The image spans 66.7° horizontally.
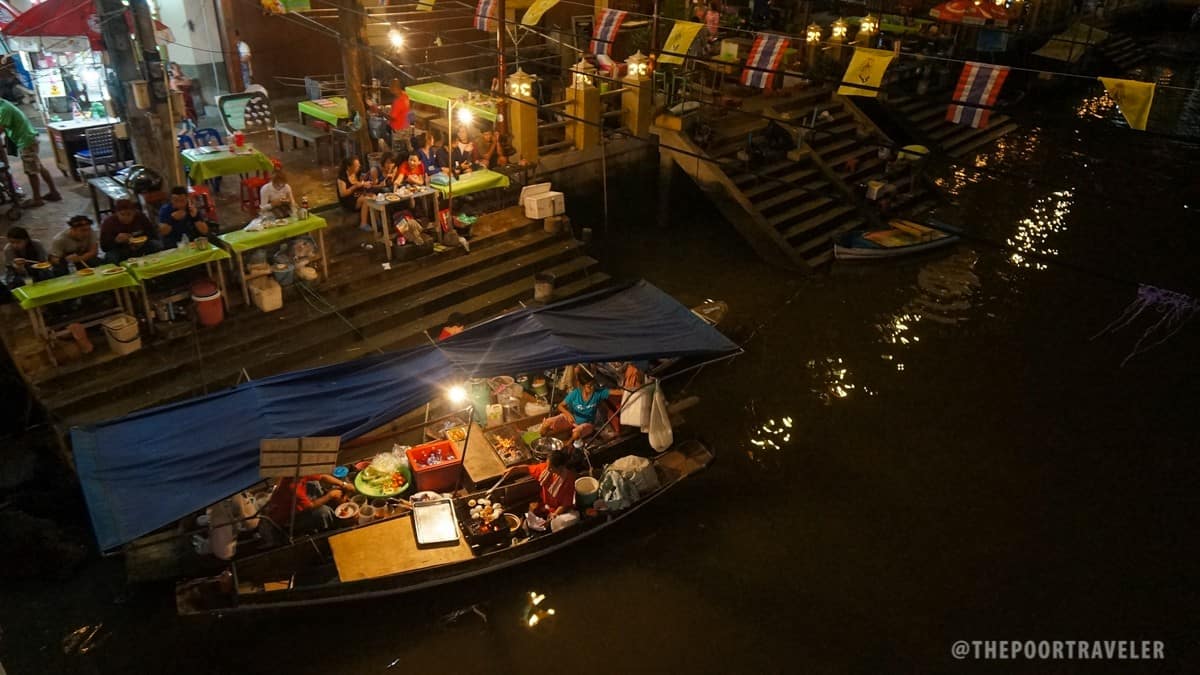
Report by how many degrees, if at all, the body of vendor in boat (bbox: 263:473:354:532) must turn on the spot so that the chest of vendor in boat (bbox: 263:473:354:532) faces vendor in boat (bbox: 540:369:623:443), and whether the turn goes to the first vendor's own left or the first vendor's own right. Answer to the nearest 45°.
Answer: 0° — they already face them

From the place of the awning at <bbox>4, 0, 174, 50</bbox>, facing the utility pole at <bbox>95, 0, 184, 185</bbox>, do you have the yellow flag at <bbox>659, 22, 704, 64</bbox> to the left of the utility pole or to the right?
left

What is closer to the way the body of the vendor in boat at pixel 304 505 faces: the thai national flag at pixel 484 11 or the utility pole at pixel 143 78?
the thai national flag

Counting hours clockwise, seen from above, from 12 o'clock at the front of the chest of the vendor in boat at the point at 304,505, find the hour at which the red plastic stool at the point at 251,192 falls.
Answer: The red plastic stool is roughly at 9 o'clock from the vendor in boat.

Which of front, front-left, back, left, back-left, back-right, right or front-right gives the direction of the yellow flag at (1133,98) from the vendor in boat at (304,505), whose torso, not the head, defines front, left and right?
front

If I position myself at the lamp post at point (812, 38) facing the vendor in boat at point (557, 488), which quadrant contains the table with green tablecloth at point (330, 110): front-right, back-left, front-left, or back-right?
front-right

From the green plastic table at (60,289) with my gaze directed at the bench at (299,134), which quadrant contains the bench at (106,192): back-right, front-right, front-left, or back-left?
front-left

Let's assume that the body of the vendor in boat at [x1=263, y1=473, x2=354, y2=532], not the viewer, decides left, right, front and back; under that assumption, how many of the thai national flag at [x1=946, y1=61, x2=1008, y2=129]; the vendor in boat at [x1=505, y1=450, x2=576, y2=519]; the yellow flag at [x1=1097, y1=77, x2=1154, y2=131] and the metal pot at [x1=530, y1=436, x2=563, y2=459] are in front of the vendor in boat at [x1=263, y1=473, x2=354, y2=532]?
4

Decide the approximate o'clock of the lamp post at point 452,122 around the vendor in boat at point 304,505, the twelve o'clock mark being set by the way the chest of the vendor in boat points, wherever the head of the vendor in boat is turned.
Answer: The lamp post is roughly at 10 o'clock from the vendor in boat.

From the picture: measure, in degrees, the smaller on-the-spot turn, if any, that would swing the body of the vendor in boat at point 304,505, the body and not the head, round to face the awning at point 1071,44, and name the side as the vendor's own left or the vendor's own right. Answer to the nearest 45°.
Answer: approximately 45° to the vendor's own left

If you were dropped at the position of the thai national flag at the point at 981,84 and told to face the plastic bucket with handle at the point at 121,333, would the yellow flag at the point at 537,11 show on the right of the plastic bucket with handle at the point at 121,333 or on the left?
right

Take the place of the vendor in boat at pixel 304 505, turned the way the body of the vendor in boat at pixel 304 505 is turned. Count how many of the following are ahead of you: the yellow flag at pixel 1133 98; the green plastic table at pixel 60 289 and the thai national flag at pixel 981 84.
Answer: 2

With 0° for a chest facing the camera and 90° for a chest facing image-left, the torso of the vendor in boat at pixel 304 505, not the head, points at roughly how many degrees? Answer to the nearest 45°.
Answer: approximately 270°

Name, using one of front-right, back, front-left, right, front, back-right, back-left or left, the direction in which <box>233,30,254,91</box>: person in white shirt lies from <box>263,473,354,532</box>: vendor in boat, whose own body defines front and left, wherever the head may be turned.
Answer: left

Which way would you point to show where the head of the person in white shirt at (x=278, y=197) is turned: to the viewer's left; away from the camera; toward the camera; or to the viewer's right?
toward the camera

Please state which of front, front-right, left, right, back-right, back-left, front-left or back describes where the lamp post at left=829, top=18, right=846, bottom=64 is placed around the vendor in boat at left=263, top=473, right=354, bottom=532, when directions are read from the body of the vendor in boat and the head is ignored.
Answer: front-left

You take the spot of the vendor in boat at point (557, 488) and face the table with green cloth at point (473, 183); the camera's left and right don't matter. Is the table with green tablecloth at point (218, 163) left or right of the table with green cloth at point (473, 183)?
left
